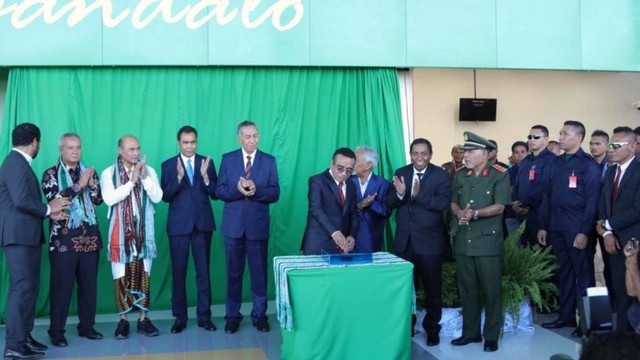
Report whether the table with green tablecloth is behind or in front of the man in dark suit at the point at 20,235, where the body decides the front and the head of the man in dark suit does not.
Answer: in front

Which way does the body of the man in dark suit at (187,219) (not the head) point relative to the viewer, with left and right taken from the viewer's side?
facing the viewer

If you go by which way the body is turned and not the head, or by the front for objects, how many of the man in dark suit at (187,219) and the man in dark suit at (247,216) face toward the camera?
2

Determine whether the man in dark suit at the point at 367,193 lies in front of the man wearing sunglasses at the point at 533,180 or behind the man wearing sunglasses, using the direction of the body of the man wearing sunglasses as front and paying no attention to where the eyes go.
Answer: in front

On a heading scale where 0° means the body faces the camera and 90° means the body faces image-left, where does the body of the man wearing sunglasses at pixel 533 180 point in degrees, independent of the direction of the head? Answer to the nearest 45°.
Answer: approximately 45°

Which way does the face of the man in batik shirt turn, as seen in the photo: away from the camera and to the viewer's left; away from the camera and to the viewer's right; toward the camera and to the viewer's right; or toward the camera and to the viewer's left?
toward the camera and to the viewer's right

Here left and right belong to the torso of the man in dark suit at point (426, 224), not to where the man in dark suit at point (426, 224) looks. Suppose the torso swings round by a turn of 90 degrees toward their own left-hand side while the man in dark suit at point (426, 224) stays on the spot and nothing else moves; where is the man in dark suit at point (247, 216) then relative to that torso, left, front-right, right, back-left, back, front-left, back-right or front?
back-right

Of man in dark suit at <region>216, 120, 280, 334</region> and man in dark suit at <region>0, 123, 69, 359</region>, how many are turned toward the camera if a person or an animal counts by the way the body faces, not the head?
1

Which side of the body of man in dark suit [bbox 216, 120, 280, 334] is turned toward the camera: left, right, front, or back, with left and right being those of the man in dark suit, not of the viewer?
front

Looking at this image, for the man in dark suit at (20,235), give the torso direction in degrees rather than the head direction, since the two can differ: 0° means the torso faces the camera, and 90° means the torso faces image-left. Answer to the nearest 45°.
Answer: approximately 270°

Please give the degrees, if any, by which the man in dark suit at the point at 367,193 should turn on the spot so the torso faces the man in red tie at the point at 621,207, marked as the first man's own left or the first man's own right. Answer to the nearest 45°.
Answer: approximately 135° to the first man's own left

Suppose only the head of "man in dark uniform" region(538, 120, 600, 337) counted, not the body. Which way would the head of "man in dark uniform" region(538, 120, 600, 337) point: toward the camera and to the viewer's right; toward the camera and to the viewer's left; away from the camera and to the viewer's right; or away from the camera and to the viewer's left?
toward the camera and to the viewer's left

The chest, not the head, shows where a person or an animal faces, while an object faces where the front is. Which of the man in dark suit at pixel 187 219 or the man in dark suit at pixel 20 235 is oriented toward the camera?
the man in dark suit at pixel 187 219
